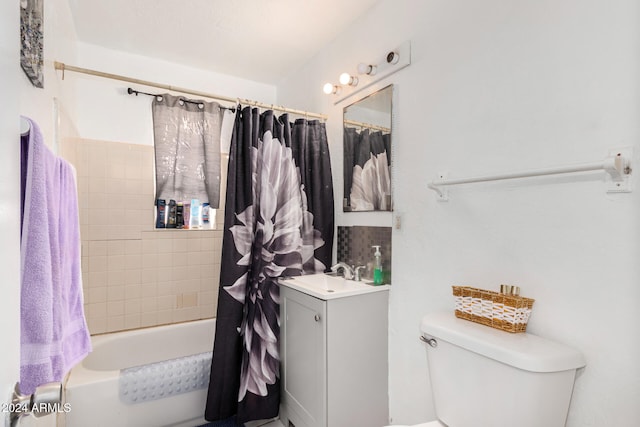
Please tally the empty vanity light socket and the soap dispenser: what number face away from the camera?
0

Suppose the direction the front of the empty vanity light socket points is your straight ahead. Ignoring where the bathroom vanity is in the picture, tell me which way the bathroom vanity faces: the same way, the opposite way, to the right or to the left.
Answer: the same way

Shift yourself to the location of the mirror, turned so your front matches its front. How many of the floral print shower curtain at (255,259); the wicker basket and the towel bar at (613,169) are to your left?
2

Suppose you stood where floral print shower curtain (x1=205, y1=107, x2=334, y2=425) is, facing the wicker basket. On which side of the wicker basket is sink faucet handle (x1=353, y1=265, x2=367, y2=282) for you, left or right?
left

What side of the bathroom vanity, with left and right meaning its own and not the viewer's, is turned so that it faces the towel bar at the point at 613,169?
left

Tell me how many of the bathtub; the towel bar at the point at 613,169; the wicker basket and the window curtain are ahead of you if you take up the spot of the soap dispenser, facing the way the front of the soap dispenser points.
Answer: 2

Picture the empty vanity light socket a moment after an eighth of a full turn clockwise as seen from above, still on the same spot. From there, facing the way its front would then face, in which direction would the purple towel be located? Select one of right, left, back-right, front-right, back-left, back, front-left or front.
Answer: front-left

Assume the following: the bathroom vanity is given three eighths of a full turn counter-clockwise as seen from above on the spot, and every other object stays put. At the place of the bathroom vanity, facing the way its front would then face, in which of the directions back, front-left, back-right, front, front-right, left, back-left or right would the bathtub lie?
back

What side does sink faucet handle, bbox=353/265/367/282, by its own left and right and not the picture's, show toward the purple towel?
front

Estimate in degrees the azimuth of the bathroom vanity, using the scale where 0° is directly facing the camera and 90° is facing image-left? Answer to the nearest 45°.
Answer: approximately 45°

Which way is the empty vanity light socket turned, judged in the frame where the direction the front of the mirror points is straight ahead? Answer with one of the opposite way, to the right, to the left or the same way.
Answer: the same way

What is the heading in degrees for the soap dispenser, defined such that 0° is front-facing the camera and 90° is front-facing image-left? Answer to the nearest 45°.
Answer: approximately 90°

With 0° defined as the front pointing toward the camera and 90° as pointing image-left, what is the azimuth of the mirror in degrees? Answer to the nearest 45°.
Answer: approximately 45°
